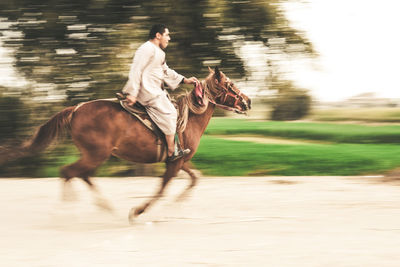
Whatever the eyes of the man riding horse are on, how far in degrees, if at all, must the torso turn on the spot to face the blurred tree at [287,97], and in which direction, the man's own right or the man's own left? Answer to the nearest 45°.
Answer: approximately 45° to the man's own left

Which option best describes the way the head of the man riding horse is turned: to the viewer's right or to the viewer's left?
to the viewer's right

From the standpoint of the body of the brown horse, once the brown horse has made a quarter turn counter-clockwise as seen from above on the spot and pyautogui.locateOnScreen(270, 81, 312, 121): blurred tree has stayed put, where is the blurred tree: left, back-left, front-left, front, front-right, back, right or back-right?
front-right

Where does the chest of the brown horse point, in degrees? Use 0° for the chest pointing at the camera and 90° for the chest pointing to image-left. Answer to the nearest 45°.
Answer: approximately 270°

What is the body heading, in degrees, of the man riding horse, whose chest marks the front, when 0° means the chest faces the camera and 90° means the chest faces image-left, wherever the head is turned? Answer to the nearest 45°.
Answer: approximately 270°
